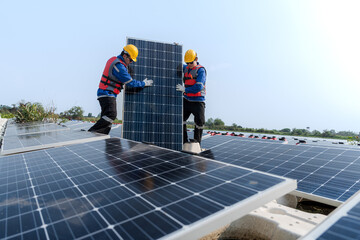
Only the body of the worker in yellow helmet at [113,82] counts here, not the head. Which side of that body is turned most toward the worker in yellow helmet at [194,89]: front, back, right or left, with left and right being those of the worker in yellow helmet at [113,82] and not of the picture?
front

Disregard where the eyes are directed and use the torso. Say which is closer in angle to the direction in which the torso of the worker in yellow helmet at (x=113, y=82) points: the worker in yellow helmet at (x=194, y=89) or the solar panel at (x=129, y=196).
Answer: the worker in yellow helmet

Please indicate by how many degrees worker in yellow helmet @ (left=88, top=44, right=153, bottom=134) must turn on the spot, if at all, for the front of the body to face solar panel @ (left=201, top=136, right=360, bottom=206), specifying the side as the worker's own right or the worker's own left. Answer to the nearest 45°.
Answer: approximately 45° to the worker's own right

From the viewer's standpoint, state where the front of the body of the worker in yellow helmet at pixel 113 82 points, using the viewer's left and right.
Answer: facing to the right of the viewer

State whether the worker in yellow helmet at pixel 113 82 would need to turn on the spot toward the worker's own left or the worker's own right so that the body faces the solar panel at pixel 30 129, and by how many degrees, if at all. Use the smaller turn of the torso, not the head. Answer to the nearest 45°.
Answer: approximately 135° to the worker's own left

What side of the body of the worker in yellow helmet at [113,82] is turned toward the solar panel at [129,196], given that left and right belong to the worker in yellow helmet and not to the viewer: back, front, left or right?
right
